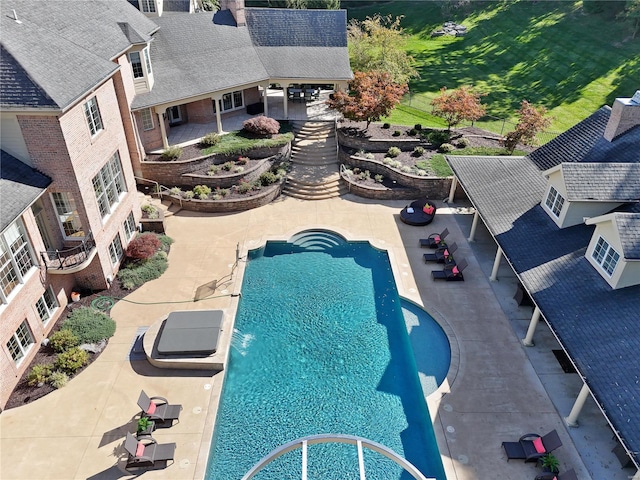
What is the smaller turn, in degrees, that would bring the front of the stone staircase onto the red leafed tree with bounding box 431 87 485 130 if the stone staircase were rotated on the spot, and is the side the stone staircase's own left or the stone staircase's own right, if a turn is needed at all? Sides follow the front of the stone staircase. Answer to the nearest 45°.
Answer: approximately 90° to the stone staircase's own left

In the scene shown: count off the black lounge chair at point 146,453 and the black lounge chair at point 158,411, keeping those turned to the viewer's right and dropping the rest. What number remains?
2

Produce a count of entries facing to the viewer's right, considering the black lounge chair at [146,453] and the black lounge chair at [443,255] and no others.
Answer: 1

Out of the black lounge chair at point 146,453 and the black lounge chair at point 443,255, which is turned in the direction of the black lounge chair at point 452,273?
the black lounge chair at point 146,453

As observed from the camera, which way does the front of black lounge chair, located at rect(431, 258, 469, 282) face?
facing to the left of the viewer

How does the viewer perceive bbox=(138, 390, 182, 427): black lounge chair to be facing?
facing to the right of the viewer

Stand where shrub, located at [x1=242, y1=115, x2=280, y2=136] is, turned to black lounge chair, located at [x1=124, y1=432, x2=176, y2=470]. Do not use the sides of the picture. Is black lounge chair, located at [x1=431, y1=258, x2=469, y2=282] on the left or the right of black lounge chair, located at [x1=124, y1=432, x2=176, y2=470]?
left

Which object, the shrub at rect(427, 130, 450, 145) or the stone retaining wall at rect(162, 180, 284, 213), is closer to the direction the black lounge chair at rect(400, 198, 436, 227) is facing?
the stone retaining wall

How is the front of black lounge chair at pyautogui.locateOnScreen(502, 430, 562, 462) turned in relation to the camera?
facing to the left of the viewer

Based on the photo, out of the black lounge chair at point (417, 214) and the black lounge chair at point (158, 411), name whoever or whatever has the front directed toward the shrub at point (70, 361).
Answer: the black lounge chair at point (417, 214)

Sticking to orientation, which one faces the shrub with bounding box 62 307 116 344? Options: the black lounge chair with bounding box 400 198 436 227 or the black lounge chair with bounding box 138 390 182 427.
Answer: the black lounge chair with bounding box 400 198 436 227

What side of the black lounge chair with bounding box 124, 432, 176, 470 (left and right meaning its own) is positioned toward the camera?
right
